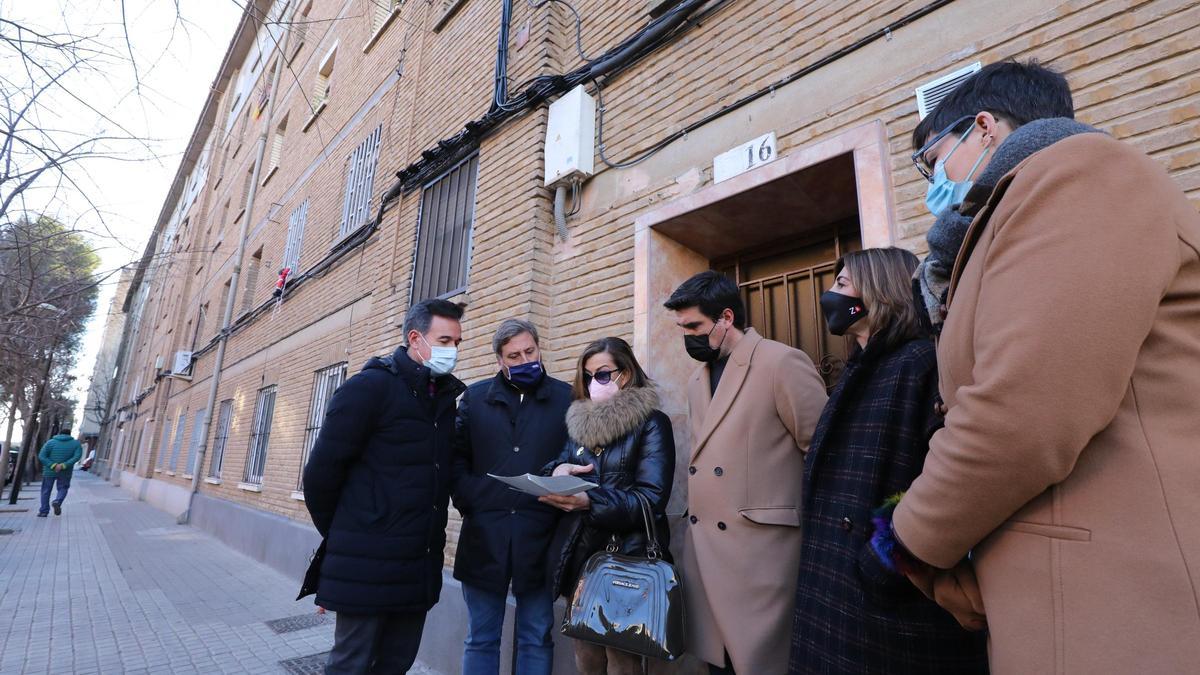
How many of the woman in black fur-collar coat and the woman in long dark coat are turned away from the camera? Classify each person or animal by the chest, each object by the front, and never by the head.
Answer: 0

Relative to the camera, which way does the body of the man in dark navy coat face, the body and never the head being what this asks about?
toward the camera

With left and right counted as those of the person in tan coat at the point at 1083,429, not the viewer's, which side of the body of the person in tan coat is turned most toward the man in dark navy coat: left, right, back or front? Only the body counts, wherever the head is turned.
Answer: front

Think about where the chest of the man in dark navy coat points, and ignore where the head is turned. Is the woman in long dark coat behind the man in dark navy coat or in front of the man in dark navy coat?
in front

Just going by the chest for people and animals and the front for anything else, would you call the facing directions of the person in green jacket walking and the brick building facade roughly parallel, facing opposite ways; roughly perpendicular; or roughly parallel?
roughly perpendicular

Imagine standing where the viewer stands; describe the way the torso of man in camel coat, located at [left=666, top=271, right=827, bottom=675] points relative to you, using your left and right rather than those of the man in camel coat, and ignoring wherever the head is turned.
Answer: facing the viewer and to the left of the viewer

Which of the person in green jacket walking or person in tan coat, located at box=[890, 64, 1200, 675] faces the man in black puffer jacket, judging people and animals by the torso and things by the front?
the person in tan coat

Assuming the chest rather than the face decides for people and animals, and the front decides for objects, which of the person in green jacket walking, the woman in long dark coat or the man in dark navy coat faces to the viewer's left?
the woman in long dark coat

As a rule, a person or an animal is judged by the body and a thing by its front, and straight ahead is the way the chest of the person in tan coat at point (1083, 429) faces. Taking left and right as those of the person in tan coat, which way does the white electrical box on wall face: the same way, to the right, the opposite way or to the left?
to the left

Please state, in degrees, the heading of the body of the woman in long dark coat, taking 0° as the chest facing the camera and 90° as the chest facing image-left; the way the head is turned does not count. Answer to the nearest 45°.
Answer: approximately 90°

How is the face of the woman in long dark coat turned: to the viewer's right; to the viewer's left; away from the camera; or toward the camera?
to the viewer's left

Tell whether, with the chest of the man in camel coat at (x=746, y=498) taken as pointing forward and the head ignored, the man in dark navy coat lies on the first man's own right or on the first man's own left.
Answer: on the first man's own right

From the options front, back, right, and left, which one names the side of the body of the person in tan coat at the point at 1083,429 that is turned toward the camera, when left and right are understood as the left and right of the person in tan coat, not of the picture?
left
